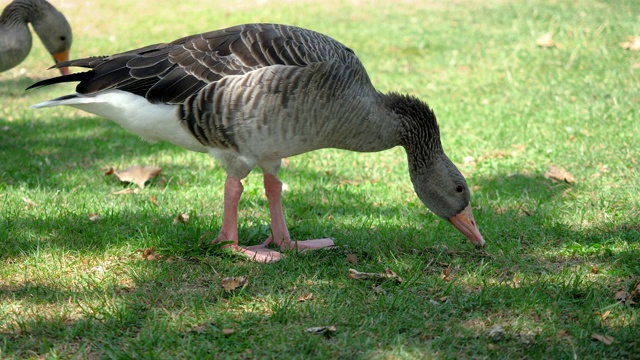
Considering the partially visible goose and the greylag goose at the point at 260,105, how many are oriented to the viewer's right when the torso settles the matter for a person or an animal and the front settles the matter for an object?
2

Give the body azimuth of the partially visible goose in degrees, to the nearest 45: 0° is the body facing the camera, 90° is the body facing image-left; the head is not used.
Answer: approximately 270°

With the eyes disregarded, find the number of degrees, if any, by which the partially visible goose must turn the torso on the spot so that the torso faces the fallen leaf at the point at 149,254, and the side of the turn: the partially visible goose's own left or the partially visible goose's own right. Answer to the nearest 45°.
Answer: approximately 90° to the partially visible goose's own right

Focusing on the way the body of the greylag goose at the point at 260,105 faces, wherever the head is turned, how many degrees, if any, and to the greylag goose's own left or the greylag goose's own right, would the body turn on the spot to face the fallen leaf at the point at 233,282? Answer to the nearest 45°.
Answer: approximately 90° to the greylag goose's own right

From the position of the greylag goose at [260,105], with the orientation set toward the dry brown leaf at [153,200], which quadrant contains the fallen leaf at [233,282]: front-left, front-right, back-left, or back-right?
back-left

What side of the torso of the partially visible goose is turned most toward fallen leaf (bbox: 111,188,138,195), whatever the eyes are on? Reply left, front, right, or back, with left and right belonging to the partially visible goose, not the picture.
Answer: right

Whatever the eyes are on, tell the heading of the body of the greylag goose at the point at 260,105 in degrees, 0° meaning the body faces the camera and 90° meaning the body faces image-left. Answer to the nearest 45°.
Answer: approximately 270°

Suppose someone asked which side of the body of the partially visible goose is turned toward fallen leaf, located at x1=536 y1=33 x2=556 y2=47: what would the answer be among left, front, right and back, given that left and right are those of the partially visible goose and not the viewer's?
front

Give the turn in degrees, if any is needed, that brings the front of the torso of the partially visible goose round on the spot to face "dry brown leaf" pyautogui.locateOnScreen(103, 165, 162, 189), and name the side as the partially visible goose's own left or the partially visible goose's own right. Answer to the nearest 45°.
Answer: approximately 90° to the partially visible goose's own right

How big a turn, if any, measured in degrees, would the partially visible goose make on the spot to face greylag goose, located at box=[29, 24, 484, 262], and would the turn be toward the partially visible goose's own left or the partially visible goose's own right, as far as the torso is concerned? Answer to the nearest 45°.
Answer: approximately 90° to the partially visible goose's own right

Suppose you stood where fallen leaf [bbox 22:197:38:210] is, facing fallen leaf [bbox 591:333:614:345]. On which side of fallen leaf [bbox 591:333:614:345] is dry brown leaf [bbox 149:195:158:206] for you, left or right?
left
